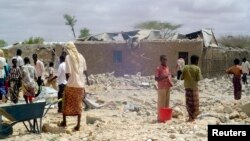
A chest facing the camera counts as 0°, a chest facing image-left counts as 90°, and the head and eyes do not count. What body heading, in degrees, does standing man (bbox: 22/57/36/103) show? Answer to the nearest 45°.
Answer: approximately 180°

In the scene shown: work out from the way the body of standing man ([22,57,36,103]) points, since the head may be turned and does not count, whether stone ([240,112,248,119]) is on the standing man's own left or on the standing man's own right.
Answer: on the standing man's own right
